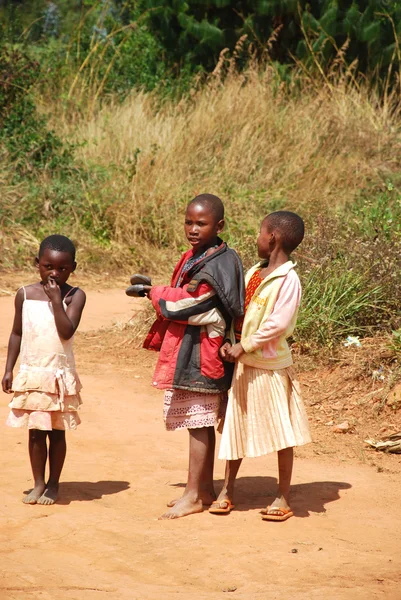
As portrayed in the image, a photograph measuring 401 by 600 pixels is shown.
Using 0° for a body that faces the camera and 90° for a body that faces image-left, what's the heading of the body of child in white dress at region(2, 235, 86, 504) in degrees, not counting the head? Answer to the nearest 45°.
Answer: approximately 0°

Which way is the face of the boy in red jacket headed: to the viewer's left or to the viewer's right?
to the viewer's left

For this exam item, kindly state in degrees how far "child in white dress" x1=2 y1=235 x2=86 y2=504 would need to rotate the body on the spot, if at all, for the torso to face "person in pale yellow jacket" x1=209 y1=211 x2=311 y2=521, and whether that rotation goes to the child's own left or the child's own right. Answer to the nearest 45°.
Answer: approximately 90° to the child's own left

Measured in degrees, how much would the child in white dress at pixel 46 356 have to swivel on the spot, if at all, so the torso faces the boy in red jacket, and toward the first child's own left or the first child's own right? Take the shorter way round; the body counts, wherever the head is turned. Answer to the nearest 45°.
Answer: approximately 90° to the first child's own left
